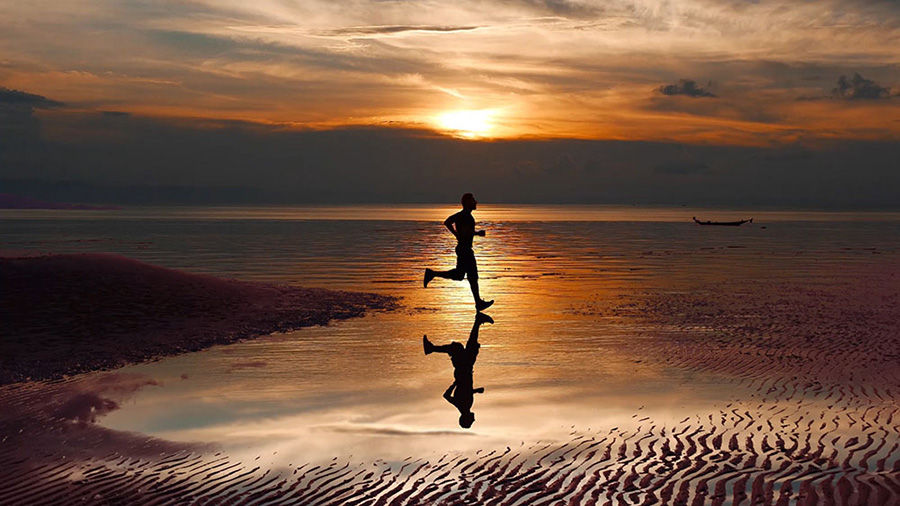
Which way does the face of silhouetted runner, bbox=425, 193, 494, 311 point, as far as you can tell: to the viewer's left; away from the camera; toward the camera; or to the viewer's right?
to the viewer's right

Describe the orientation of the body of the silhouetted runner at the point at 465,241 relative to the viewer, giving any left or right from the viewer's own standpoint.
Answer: facing to the right of the viewer
